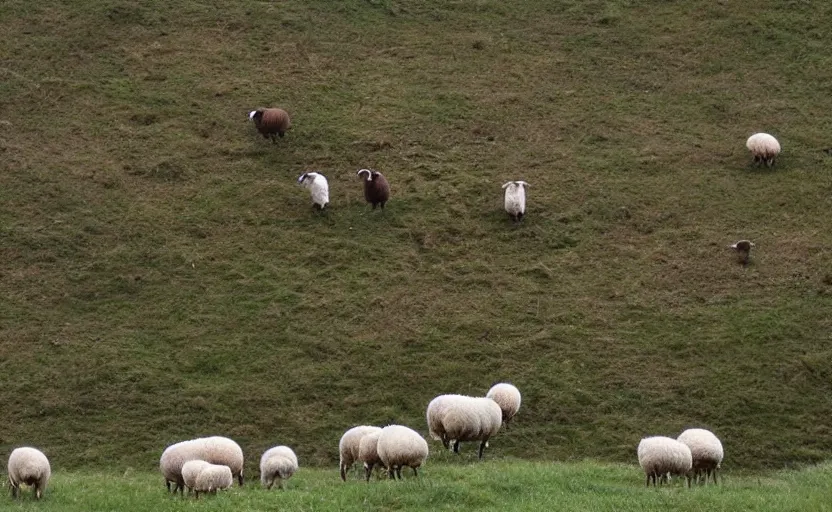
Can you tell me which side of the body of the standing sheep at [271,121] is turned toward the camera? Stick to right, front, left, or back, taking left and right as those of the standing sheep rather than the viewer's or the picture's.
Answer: left

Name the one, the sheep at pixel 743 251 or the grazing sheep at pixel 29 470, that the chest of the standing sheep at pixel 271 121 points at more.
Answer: the grazing sheep

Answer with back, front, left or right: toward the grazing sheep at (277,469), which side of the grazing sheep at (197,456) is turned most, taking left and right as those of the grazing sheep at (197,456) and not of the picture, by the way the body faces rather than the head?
back

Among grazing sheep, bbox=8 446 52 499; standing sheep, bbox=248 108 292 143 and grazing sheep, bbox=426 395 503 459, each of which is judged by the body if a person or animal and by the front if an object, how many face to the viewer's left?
2
